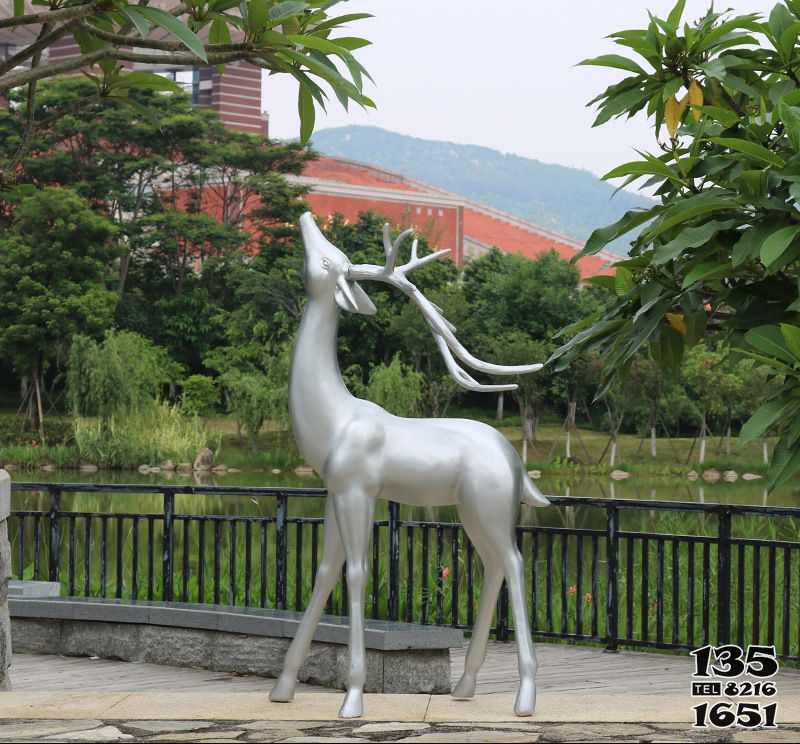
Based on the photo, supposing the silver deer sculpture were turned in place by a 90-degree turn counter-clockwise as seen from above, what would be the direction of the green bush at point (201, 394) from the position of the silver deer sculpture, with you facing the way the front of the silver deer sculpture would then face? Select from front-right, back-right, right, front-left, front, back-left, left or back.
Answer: back

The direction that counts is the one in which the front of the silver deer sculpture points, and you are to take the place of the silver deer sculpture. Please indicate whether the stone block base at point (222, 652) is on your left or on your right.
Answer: on your right

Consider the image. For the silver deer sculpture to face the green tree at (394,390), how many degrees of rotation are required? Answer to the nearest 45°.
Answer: approximately 90° to its right

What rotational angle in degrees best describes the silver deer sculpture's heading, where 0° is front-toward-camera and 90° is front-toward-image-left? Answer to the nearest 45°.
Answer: approximately 90°

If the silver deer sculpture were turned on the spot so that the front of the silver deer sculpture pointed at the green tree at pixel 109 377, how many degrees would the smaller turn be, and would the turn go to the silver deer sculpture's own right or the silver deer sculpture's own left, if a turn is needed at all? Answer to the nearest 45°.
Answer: approximately 90° to the silver deer sculpture's own right

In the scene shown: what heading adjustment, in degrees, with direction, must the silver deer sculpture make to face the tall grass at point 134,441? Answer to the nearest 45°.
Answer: approximately 90° to its right

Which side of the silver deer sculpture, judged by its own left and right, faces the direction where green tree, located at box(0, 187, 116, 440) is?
right

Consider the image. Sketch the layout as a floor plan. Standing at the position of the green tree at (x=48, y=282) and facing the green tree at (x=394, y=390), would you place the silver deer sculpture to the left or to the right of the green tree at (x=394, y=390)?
right
